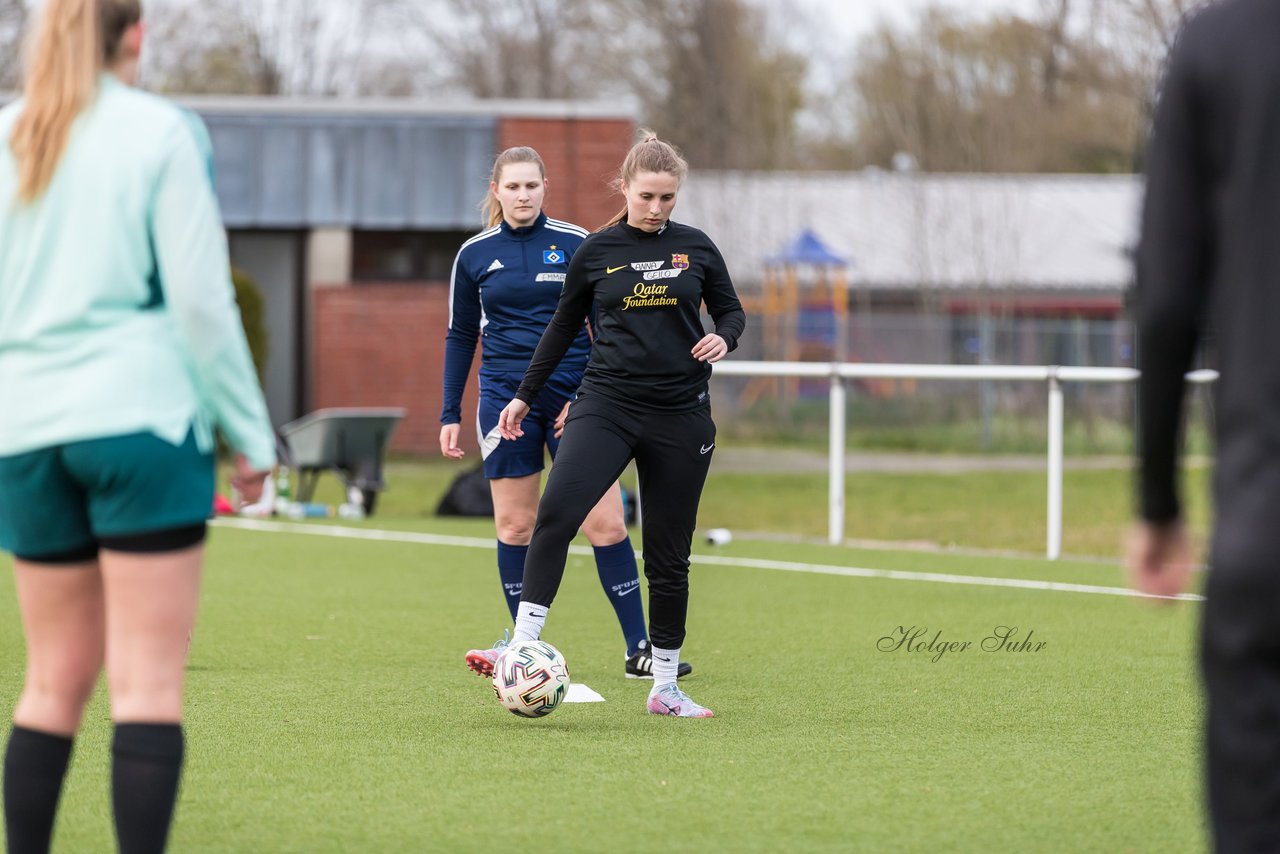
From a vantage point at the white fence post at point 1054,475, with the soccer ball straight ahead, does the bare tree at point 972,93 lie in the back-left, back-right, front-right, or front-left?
back-right

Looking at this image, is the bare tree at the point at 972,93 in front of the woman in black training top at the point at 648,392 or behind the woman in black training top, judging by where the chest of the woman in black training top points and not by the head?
behind

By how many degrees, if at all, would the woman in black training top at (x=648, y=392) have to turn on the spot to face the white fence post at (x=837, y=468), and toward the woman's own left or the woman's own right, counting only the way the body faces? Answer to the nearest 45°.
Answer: approximately 180°

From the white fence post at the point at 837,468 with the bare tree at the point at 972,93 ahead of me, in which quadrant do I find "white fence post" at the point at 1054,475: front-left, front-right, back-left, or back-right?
back-right

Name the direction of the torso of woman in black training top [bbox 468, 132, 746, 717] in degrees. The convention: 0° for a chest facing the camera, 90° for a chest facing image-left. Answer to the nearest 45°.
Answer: approximately 0°

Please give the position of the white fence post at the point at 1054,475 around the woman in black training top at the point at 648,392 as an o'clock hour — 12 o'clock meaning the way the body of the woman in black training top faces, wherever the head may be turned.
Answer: The white fence post is roughly at 7 o'clock from the woman in black training top.
